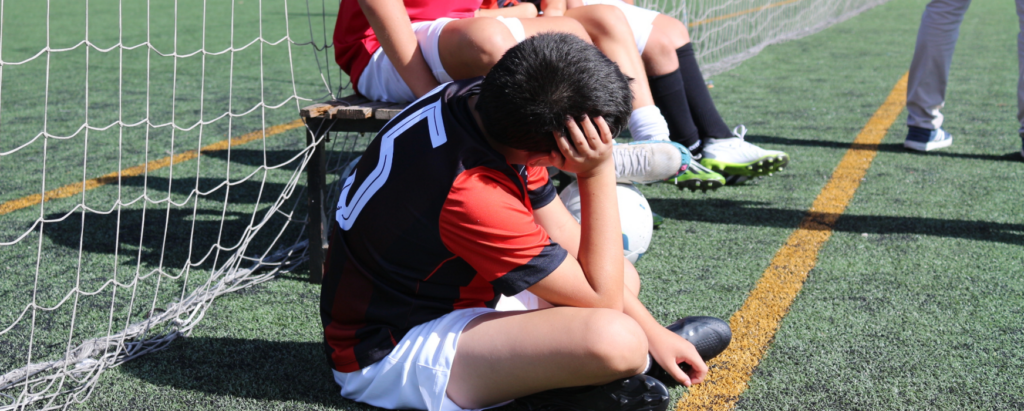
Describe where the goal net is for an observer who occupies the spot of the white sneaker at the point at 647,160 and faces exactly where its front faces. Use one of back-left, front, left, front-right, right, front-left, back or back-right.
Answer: back

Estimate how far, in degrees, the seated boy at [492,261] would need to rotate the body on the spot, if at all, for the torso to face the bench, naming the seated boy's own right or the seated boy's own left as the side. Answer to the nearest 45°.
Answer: approximately 135° to the seated boy's own left

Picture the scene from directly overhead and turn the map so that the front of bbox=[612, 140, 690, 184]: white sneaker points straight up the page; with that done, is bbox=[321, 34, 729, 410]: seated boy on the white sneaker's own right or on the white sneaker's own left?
on the white sneaker's own right

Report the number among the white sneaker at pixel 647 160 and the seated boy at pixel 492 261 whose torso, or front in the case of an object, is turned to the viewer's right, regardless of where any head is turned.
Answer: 2

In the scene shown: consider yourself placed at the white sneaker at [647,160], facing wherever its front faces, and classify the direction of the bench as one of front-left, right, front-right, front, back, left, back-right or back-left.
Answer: back

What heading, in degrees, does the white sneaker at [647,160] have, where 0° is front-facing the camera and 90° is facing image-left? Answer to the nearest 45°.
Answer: approximately 270°

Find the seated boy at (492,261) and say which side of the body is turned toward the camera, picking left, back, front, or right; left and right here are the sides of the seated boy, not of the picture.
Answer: right
